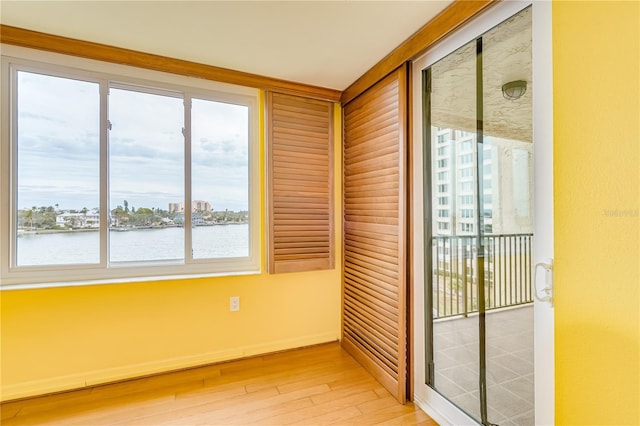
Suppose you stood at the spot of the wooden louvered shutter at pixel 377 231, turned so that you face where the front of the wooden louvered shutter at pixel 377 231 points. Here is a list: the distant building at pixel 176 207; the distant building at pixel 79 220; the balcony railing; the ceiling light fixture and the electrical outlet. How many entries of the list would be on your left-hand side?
0

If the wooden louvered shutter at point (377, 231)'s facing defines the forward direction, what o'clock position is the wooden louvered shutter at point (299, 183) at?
the wooden louvered shutter at point (299, 183) is roughly at 2 o'clock from the wooden louvered shutter at point (377, 231).

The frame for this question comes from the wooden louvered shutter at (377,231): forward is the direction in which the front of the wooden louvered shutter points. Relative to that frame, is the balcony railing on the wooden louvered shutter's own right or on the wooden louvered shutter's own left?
on the wooden louvered shutter's own left

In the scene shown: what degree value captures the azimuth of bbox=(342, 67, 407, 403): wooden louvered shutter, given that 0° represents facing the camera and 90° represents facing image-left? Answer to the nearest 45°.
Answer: approximately 45°

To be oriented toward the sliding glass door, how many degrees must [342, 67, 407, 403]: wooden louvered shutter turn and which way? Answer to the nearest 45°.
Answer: approximately 90° to its left

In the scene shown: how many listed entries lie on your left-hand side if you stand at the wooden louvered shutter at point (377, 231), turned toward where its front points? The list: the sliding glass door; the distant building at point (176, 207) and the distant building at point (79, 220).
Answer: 1

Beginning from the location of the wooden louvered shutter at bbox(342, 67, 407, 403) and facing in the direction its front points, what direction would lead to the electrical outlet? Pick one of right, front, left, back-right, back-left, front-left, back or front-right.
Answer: front-right

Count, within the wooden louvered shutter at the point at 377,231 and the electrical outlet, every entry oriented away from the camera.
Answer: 0

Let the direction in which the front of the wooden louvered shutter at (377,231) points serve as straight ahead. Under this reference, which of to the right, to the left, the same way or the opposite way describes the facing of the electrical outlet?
to the left

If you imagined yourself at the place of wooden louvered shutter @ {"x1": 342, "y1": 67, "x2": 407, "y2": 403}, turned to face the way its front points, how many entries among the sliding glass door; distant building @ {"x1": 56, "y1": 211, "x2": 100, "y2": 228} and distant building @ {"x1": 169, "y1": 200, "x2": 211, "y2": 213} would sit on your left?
1

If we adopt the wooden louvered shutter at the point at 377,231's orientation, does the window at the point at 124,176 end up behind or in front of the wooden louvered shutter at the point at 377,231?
in front

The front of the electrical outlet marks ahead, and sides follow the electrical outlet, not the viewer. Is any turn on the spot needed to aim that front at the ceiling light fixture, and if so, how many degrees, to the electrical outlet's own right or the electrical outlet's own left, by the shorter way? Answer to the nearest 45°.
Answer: approximately 45° to the electrical outlet's own left

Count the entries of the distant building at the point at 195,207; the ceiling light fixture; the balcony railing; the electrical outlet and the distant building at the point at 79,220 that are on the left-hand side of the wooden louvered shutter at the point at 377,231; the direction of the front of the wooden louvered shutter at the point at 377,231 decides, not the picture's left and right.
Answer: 0
